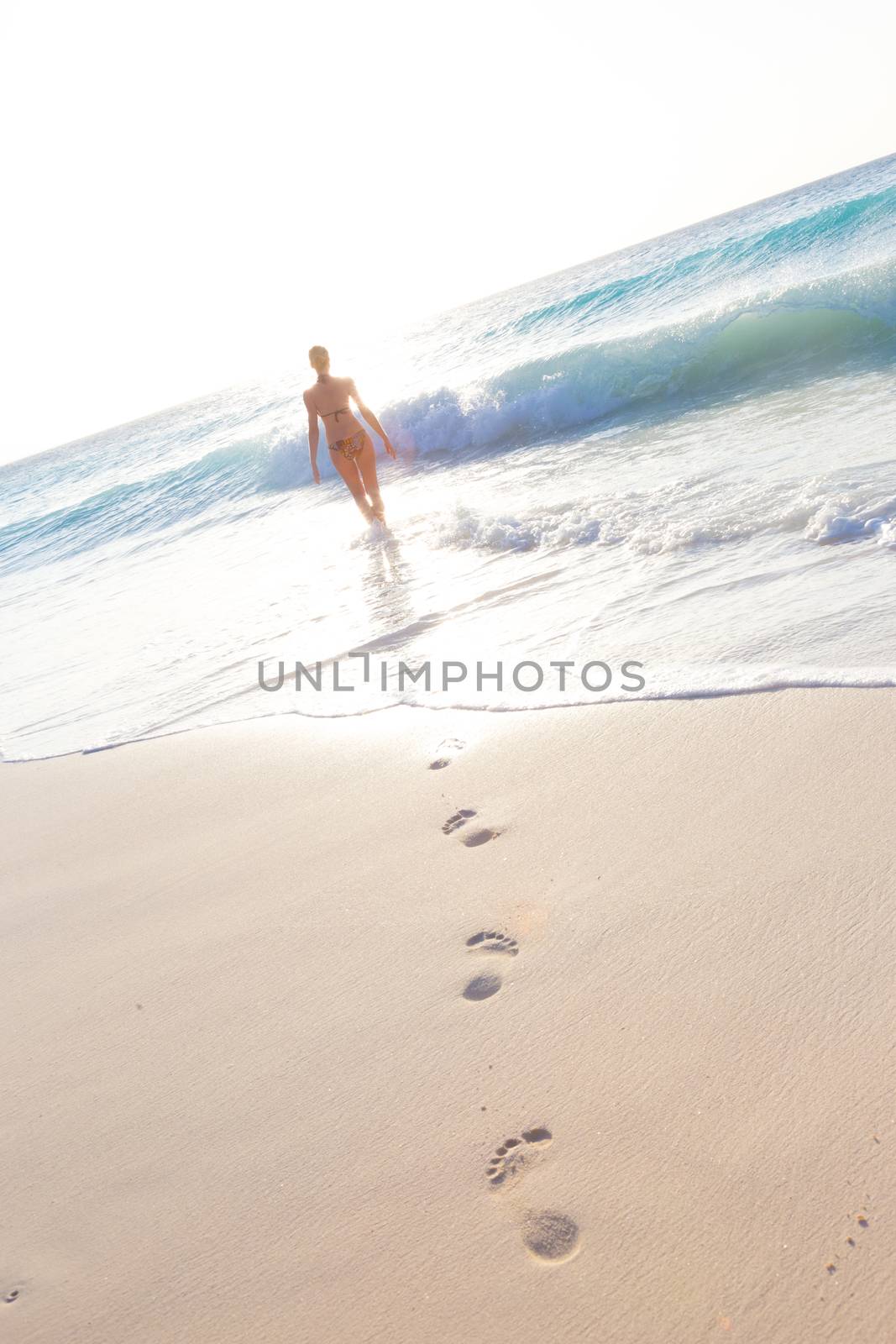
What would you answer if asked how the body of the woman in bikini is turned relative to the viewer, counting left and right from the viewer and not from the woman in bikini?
facing away from the viewer

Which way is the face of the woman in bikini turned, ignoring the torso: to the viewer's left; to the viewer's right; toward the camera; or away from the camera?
away from the camera
